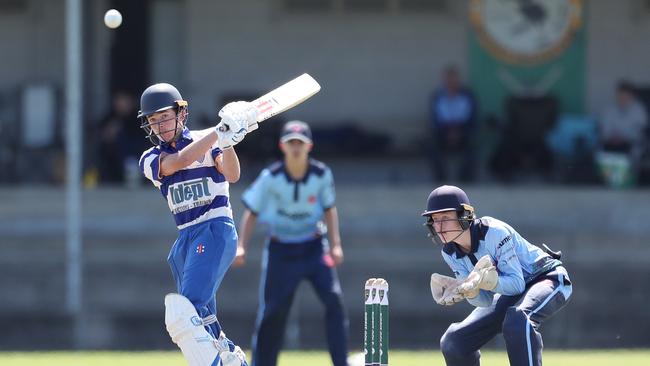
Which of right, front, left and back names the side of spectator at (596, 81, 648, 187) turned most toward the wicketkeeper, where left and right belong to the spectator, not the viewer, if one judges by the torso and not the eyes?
front

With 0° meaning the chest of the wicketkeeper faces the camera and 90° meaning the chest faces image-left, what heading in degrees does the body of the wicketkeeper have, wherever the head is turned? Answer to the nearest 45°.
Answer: approximately 45°

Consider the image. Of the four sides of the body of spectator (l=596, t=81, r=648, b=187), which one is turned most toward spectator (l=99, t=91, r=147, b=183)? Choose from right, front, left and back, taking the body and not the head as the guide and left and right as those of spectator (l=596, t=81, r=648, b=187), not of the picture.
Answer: right

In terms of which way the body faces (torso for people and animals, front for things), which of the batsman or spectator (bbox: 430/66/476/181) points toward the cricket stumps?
the spectator

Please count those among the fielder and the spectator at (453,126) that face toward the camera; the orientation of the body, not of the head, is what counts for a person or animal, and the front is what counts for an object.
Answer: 2

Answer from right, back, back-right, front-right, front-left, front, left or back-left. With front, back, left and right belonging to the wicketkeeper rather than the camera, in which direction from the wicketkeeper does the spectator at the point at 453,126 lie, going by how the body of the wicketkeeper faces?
back-right

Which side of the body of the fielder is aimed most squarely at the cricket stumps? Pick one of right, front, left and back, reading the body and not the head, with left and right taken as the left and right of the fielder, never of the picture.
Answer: front

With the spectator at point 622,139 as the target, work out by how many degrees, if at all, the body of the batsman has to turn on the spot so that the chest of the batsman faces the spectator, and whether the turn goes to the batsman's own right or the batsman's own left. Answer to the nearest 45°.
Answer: approximately 180°

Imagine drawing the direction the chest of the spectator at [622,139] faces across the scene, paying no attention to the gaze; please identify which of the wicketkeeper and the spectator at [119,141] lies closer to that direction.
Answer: the wicketkeeper
